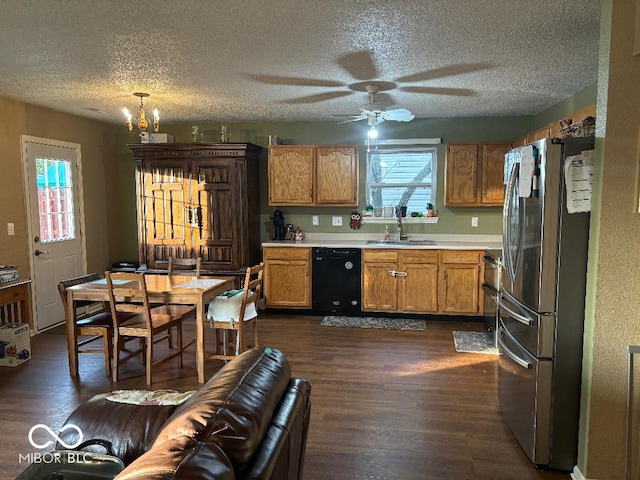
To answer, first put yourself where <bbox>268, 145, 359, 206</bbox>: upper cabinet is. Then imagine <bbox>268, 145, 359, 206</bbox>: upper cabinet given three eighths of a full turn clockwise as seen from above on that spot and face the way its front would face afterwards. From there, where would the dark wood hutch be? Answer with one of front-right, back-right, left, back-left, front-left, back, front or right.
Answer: front-left

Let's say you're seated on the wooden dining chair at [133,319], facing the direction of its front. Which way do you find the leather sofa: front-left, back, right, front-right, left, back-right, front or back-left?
back-right

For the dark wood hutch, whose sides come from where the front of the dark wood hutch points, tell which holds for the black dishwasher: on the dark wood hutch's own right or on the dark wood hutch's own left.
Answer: on the dark wood hutch's own left

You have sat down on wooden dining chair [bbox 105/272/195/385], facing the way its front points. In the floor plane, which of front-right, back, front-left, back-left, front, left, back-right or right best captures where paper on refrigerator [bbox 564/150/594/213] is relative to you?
right

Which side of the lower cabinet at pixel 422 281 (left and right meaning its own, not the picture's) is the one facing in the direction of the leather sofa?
front

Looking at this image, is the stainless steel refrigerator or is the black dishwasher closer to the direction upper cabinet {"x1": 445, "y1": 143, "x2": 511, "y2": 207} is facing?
the stainless steel refrigerator

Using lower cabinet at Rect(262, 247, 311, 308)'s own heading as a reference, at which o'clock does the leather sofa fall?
The leather sofa is roughly at 12 o'clock from the lower cabinet.

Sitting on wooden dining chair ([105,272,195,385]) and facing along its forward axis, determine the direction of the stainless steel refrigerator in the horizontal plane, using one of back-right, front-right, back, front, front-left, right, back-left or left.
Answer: right

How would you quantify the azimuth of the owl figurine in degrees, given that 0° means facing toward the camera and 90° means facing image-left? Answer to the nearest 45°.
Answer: approximately 0°
